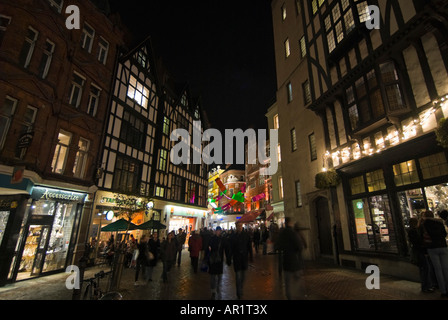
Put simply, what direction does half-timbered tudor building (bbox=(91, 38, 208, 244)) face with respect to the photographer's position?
facing the viewer and to the right of the viewer

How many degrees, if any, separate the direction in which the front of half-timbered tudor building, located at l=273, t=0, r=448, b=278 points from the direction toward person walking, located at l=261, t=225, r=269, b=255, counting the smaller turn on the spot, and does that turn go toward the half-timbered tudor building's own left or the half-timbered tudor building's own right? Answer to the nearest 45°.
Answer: approximately 90° to the half-timbered tudor building's own right

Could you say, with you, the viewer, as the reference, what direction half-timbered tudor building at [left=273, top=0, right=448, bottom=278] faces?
facing the viewer and to the left of the viewer

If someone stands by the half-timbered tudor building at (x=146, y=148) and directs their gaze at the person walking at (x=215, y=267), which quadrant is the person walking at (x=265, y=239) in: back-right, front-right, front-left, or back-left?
front-left

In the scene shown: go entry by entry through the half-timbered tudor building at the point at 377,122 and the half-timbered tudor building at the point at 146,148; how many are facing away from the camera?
0

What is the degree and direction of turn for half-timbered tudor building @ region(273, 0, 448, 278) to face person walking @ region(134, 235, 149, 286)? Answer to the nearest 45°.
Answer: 0° — it already faces them

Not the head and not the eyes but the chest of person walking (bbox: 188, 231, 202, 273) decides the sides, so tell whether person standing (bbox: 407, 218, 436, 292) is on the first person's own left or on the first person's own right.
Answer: on the first person's own right

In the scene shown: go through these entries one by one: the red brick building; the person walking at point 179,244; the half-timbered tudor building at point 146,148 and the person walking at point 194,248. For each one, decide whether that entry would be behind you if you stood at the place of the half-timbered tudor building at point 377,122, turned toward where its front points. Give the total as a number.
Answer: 0

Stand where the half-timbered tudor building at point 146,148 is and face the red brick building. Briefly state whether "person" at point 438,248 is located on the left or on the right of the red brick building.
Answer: left

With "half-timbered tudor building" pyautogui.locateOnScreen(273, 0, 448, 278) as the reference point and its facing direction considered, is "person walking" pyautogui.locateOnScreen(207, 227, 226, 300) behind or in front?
in front

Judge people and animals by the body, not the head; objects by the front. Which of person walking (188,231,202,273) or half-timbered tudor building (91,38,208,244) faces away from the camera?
the person walking

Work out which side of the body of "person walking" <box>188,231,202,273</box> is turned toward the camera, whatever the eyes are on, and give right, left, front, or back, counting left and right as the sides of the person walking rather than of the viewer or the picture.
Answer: back

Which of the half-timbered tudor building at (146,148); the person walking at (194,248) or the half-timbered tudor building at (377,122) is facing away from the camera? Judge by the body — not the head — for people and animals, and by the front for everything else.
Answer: the person walking

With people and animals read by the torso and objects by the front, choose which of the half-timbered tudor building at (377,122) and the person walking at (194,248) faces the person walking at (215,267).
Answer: the half-timbered tudor building

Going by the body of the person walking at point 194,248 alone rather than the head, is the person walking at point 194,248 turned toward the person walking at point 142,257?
no

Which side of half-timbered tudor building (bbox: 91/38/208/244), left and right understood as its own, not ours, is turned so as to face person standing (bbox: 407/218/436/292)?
front

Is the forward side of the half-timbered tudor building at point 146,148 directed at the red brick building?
no

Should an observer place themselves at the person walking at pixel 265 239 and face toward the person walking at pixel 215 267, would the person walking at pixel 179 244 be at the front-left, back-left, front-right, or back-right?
front-right

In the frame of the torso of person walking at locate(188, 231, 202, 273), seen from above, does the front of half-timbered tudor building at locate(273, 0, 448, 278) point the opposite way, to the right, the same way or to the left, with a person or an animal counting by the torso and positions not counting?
to the left

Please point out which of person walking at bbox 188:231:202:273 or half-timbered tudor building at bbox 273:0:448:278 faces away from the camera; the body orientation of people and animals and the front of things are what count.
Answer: the person walking

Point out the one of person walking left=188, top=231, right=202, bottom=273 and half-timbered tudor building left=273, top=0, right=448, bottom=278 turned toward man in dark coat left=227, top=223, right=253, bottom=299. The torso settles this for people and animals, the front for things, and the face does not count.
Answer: the half-timbered tudor building

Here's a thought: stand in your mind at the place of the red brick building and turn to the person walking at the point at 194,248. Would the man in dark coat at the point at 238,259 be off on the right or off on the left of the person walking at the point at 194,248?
right
